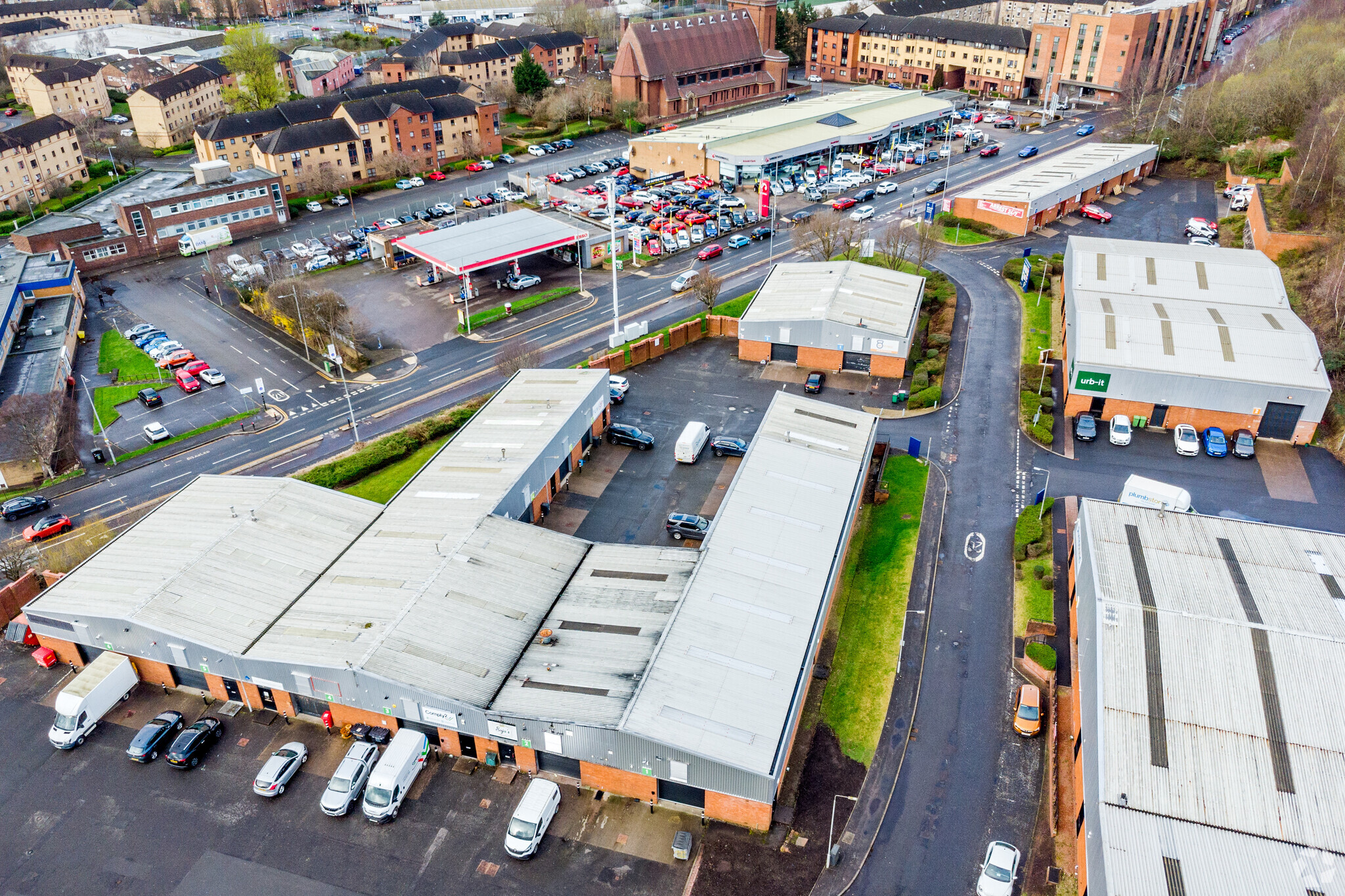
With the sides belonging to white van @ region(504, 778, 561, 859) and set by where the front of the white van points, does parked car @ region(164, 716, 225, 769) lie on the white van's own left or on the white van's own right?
on the white van's own right

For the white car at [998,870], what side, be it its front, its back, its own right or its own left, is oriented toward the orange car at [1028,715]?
back

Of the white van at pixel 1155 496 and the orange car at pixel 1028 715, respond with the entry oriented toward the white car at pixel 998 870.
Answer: the orange car

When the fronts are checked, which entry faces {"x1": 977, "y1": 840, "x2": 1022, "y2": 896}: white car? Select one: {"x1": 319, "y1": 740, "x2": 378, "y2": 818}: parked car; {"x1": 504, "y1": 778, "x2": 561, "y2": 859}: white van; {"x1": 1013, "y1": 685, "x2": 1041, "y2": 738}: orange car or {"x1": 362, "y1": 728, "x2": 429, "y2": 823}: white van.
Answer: the orange car

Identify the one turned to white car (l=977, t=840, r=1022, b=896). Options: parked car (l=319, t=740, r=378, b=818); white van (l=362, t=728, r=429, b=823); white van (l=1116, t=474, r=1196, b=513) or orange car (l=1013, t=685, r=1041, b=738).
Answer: the orange car

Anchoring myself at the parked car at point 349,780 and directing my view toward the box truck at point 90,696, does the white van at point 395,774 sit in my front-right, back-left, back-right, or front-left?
back-right

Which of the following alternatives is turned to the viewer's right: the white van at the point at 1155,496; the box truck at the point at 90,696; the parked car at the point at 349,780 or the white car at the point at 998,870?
the white van

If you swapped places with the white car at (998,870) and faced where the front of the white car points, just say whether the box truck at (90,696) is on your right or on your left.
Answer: on your right

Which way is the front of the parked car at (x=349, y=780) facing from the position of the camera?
facing the viewer and to the left of the viewer
